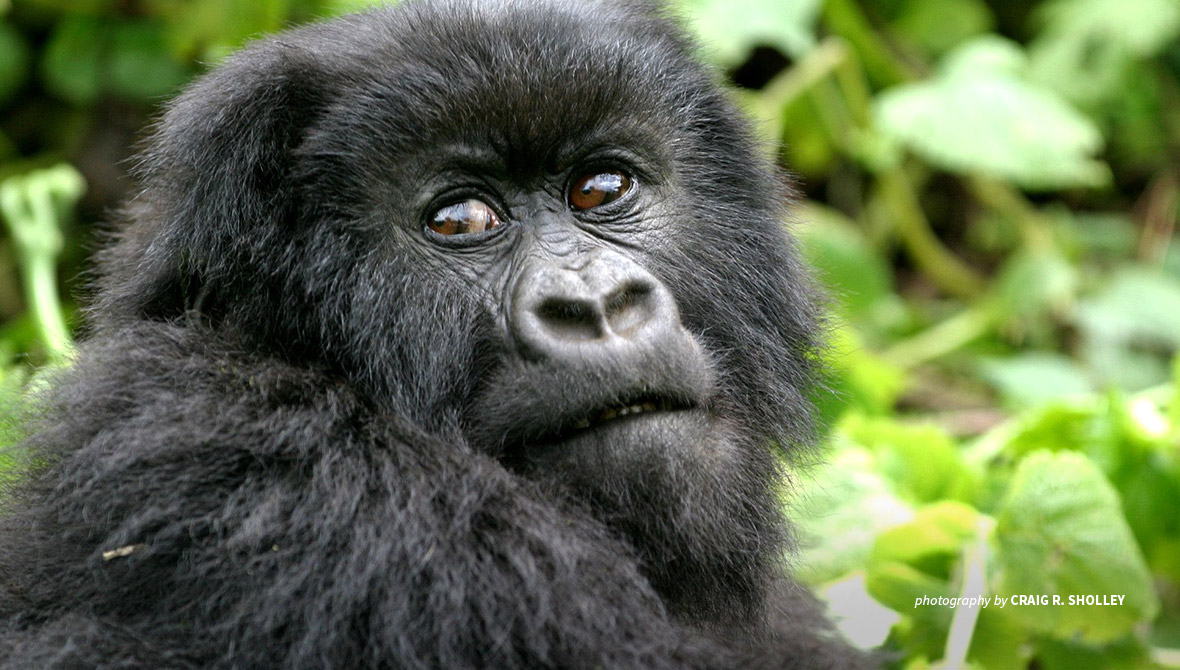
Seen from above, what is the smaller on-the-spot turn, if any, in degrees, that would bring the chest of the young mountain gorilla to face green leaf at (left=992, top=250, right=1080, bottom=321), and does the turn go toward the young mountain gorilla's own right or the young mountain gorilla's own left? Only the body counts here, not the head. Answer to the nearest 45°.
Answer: approximately 90° to the young mountain gorilla's own left

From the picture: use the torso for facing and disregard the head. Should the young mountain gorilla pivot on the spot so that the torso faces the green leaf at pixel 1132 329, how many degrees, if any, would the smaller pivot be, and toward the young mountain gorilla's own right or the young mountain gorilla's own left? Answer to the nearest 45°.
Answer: approximately 90° to the young mountain gorilla's own left

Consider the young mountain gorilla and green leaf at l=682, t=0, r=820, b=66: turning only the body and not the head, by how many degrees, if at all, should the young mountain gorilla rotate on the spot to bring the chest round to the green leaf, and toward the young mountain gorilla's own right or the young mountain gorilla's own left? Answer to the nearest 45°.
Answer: approximately 90° to the young mountain gorilla's own left

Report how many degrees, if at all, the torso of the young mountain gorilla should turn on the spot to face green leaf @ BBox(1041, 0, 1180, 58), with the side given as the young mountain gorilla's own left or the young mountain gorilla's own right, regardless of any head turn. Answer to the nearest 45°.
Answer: approximately 90° to the young mountain gorilla's own left
